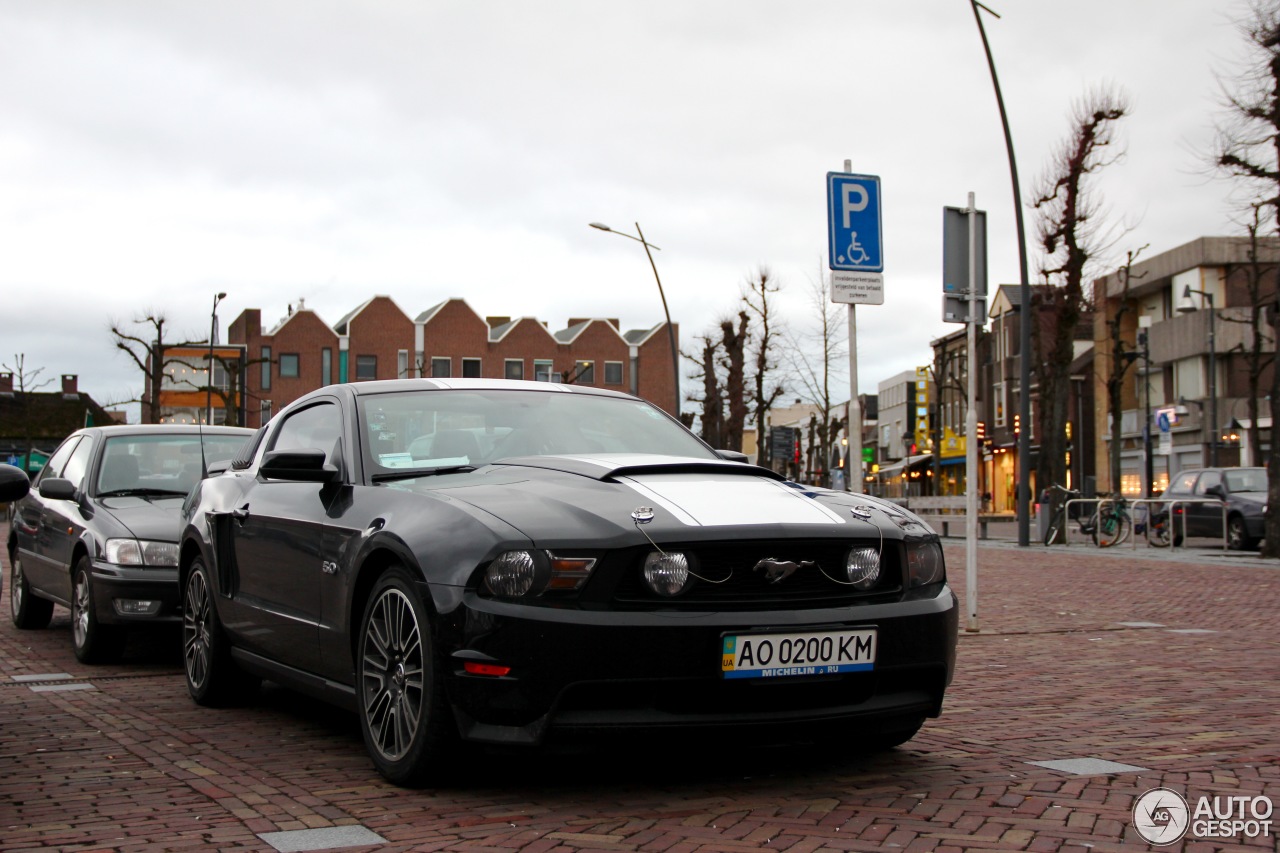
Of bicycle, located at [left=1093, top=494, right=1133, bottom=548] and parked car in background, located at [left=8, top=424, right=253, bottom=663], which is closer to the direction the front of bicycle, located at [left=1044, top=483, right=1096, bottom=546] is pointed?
the parked car in background

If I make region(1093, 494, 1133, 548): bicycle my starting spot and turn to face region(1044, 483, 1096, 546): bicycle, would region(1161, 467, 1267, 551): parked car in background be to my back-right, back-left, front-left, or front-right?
back-right

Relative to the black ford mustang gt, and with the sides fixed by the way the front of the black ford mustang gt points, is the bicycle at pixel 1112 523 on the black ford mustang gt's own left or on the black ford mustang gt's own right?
on the black ford mustang gt's own left

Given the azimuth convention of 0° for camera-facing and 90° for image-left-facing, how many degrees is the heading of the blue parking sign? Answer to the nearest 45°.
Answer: approximately 0°

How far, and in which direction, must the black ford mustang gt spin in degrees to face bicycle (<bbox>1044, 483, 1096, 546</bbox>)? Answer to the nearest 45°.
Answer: approximately 90° to its left

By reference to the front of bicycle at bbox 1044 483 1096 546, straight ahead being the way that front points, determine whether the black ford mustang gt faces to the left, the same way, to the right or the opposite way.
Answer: to the left

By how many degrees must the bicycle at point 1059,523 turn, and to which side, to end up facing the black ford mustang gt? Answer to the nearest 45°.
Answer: approximately 45° to its left

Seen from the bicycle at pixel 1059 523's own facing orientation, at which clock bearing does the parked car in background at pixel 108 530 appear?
The parked car in background is roughly at 11 o'clock from the bicycle.

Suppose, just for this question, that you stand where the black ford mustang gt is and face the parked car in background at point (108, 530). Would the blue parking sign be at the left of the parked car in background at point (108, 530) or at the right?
right

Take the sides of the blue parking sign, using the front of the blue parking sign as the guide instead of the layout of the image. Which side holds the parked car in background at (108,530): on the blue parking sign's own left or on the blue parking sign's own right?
on the blue parking sign's own right
